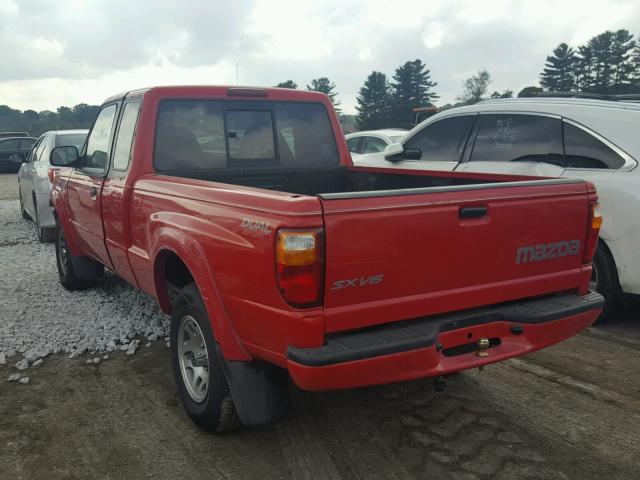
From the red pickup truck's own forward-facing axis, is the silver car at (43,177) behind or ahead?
ahead

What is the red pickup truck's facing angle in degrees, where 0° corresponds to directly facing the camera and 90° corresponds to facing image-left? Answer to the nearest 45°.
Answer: approximately 135°

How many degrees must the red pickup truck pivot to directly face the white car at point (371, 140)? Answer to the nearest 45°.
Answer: approximately 45° to its right

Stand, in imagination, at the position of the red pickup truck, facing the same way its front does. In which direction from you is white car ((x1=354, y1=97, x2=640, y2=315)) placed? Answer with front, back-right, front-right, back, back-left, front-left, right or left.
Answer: right
